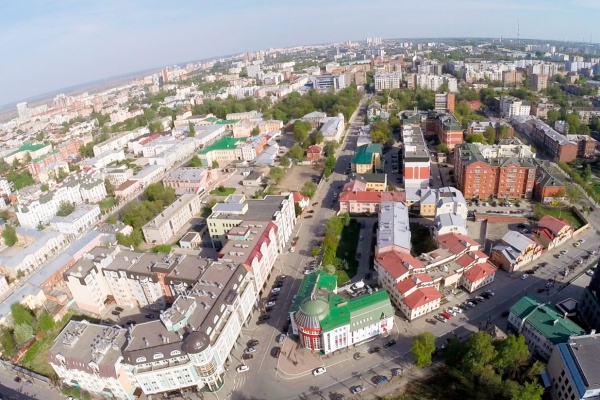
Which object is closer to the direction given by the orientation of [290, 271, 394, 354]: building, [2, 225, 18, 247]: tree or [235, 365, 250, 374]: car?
the car

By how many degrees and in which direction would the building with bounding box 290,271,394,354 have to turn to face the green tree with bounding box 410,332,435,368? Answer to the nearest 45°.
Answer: approximately 90° to its left

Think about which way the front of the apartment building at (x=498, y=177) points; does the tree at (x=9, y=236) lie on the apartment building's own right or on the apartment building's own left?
on the apartment building's own right

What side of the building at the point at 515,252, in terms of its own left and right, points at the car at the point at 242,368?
right

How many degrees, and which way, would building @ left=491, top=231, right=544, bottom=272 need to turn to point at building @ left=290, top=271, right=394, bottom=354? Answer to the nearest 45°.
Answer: approximately 90° to its right

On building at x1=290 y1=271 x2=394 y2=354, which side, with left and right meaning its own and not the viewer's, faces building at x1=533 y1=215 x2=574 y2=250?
left

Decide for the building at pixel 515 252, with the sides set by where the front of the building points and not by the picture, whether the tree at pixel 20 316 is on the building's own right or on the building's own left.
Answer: on the building's own right

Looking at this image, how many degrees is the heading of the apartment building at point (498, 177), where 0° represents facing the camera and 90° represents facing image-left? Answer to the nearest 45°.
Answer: approximately 0°

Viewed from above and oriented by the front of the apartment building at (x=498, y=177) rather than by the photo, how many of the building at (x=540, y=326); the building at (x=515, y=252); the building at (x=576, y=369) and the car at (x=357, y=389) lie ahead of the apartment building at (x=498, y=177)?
4

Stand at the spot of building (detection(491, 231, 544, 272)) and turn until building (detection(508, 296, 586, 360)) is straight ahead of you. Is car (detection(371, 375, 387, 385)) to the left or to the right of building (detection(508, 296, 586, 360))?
right
